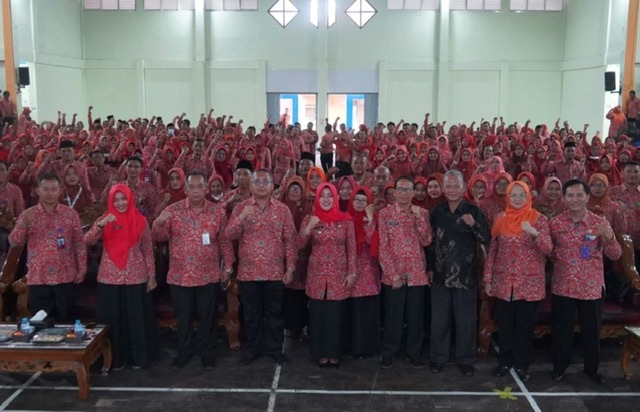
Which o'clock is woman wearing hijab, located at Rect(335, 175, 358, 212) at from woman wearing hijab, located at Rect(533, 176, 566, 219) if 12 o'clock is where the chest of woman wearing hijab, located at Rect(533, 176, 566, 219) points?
woman wearing hijab, located at Rect(335, 175, 358, 212) is roughly at 2 o'clock from woman wearing hijab, located at Rect(533, 176, 566, 219).

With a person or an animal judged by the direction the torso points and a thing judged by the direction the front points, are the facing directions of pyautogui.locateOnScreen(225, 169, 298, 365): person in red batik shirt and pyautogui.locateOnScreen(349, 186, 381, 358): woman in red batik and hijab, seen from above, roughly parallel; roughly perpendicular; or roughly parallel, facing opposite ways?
roughly parallel

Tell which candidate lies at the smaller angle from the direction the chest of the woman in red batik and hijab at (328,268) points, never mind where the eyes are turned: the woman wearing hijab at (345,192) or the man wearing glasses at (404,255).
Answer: the man wearing glasses

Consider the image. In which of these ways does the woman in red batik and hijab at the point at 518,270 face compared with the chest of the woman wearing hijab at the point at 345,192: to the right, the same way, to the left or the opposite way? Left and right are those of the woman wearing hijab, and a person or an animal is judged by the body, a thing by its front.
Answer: the same way

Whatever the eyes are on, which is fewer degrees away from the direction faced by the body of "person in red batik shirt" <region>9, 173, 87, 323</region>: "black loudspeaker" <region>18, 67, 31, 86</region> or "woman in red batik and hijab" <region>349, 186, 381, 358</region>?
the woman in red batik and hijab

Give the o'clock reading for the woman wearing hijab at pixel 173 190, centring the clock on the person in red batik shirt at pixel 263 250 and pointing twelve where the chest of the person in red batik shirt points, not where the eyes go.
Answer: The woman wearing hijab is roughly at 5 o'clock from the person in red batik shirt.

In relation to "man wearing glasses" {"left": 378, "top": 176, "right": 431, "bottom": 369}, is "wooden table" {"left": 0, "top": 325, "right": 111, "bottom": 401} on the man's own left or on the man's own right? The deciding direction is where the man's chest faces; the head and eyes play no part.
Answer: on the man's own right

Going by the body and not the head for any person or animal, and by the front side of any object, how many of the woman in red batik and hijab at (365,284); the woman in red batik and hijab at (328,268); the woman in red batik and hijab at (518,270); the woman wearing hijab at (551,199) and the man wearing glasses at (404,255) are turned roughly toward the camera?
5

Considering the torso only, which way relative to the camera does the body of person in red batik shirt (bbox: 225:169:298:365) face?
toward the camera

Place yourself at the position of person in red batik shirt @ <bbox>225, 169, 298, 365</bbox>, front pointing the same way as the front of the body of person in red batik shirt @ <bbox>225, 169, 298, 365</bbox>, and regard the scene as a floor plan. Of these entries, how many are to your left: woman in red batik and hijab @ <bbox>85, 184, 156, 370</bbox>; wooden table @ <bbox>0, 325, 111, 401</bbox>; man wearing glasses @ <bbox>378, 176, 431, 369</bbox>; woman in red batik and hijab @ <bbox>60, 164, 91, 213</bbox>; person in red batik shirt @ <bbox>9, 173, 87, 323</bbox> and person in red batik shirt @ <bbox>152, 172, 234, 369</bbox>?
1

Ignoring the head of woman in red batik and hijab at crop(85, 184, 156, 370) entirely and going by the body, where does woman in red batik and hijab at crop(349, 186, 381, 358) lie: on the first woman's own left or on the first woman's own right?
on the first woman's own left

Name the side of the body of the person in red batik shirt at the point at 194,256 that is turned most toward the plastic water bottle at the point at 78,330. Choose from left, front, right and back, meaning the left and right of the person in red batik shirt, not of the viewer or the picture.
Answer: right

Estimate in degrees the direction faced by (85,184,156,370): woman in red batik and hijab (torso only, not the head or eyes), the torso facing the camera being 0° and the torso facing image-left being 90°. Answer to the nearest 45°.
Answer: approximately 0°

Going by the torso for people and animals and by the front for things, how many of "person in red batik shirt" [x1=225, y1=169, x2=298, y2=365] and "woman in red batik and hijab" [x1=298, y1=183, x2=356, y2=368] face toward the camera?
2

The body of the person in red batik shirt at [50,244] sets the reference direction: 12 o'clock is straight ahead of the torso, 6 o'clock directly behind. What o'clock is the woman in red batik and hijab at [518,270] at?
The woman in red batik and hijab is roughly at 10 o'clock from the person in red batik shirt.

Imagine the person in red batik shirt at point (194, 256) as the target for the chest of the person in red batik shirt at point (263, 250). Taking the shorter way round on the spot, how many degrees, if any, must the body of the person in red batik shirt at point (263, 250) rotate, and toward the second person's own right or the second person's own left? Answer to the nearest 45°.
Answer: approximately 90° to the second person's own right

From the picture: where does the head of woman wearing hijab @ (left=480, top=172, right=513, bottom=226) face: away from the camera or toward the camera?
toward the camera

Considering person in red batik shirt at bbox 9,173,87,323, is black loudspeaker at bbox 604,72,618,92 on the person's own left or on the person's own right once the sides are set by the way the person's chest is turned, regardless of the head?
on the person's own left

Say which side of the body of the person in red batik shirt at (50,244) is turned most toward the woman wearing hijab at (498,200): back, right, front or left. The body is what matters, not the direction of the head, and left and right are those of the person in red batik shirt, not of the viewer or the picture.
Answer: left

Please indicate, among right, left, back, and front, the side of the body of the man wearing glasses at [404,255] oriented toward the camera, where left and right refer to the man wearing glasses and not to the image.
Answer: front
